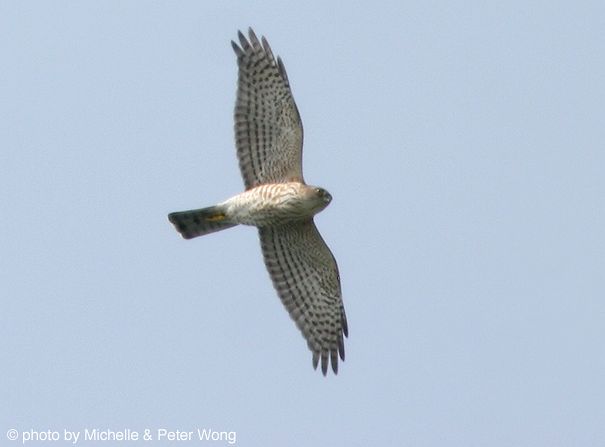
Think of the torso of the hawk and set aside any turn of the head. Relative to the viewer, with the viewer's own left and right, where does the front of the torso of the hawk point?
facing to the right of the viewer
